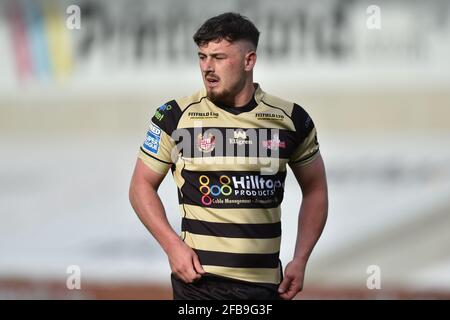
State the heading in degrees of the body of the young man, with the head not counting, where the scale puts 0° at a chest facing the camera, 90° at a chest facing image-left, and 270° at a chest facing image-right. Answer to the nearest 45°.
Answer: approximately 0°
